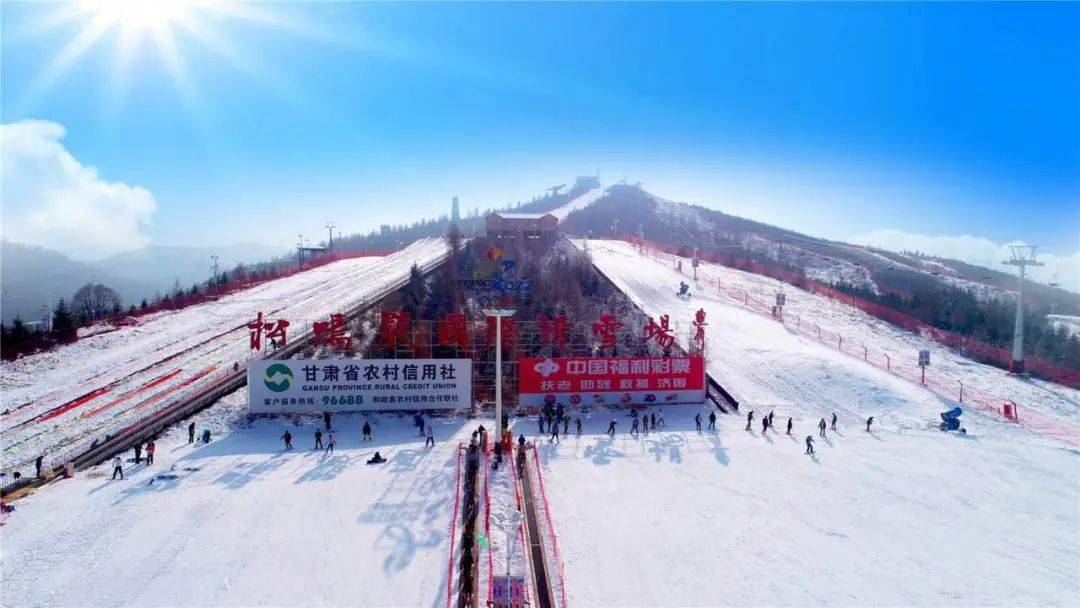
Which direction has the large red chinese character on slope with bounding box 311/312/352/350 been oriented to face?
toward the camera

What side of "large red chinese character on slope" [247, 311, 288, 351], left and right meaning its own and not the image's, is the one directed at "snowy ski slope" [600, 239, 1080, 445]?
left

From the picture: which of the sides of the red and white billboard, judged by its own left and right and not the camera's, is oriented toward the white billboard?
right

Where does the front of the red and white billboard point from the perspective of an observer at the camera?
facing the viewer

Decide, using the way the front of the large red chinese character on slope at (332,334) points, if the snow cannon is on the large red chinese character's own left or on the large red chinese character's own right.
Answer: on the large red chinese character's own left

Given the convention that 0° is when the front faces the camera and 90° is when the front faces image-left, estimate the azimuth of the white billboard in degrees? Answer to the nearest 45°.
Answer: approximately 0°

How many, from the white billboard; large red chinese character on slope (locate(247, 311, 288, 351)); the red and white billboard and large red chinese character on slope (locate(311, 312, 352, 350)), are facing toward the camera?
4

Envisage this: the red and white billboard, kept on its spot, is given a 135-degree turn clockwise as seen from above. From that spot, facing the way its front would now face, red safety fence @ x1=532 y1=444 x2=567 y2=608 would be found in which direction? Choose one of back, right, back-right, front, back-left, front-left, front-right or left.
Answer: back-left

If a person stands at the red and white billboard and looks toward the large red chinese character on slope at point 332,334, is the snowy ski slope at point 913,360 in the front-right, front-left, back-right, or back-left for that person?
back-right

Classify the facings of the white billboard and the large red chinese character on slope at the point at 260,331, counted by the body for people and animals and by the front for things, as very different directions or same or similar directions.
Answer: same or similar directions

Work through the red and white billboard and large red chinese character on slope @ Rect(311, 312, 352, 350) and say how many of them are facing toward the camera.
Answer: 2

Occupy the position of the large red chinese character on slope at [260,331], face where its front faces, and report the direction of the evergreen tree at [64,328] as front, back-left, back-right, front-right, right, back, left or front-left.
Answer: back-right

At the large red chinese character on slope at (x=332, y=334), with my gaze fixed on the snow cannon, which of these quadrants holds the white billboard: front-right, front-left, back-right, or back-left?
front-right

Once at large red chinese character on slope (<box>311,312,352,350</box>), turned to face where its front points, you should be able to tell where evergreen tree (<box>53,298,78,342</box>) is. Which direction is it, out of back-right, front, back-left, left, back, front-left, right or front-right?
back-right

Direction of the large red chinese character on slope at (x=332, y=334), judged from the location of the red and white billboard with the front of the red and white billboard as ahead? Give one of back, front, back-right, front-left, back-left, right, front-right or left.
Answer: right
